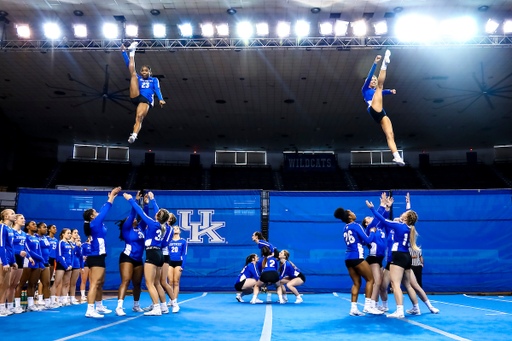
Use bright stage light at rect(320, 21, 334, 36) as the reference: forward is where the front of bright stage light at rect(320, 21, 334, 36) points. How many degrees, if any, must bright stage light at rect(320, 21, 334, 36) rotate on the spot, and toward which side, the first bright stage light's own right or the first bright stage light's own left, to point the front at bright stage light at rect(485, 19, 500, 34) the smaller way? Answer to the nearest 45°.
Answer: approximately 90° to the first bright stage light's own left

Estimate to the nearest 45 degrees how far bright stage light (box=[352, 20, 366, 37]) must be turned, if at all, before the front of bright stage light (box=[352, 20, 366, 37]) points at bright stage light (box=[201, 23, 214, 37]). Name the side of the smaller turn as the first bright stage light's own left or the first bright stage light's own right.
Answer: approximately 90° to the first bright stage light's own right

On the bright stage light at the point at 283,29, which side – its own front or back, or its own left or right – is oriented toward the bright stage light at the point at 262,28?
right

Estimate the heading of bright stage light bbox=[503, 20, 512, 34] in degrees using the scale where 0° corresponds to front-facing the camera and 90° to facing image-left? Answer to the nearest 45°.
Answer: approximately 0°
